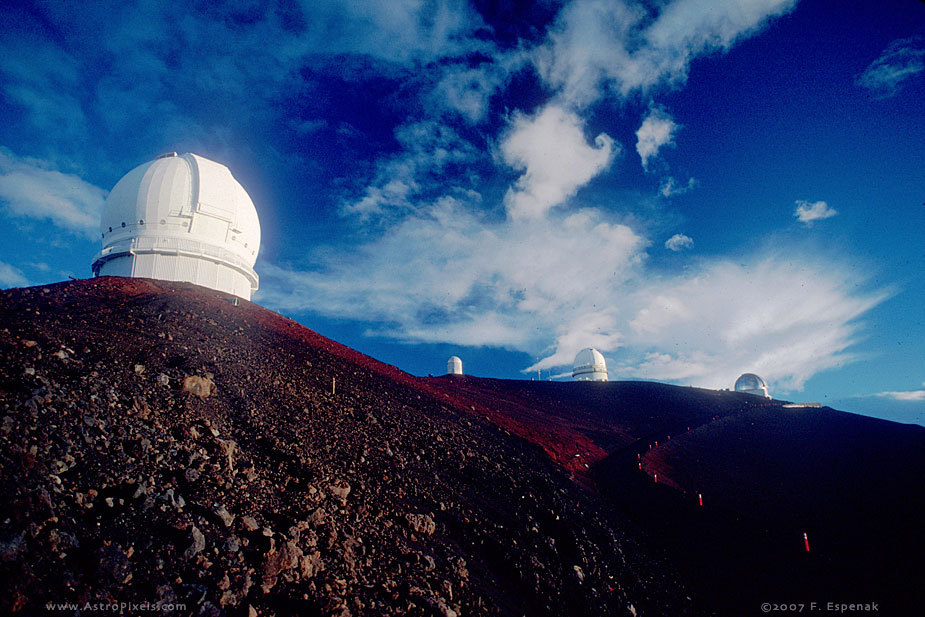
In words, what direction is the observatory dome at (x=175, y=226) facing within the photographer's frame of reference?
facing the viewer and to the right of the viewer

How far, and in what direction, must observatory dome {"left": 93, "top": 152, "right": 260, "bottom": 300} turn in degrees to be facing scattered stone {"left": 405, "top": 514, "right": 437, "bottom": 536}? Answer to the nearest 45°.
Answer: approximately 45° to its right

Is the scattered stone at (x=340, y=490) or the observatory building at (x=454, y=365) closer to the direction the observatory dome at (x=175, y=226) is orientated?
the scattered stone

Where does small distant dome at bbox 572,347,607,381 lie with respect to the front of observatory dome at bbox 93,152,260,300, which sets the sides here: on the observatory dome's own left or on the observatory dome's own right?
on the observatory dome's own left

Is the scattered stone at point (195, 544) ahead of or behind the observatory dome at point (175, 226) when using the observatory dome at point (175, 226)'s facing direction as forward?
ahead

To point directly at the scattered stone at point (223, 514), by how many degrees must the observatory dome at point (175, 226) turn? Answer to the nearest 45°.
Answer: approximately 45° to its right
